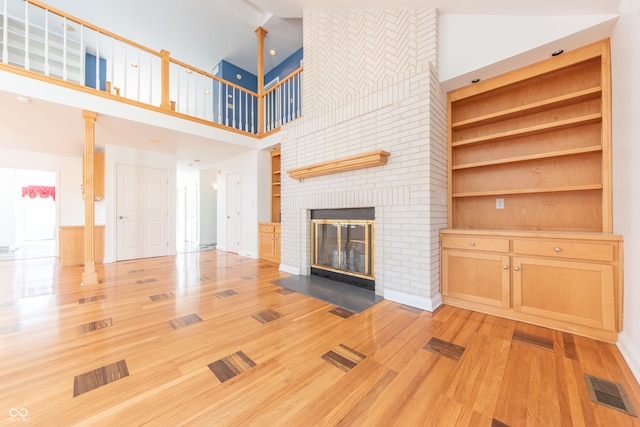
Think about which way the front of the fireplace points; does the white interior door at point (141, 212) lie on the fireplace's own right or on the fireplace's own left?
on the fireplace's own right

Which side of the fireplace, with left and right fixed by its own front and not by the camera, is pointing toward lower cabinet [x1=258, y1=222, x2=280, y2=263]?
right

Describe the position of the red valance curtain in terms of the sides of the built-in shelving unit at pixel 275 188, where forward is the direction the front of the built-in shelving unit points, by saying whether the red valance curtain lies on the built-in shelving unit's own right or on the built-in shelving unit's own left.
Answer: on the built-in shelving unit's own right

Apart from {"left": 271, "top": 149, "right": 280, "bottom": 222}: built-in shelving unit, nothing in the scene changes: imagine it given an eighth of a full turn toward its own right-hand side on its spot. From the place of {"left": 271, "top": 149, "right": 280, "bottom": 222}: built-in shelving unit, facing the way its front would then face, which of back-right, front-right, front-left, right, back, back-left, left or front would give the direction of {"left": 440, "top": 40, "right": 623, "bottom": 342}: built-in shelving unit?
back-left

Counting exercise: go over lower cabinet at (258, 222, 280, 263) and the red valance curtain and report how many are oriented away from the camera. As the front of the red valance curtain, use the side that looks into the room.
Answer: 0

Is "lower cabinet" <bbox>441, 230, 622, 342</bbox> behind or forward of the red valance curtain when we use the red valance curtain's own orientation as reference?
forward

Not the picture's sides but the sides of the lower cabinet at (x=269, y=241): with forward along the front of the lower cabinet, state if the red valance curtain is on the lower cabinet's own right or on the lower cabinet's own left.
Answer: on the lower cabinet's own right

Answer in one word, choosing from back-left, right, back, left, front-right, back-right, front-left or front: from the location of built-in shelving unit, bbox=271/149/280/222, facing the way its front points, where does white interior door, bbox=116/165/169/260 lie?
front-right

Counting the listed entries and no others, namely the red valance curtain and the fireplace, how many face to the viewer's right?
0

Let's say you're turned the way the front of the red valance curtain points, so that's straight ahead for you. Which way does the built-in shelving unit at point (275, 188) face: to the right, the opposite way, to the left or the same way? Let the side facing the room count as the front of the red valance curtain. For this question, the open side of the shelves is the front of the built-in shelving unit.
to the right

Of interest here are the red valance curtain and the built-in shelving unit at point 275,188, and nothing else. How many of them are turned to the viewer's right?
0
